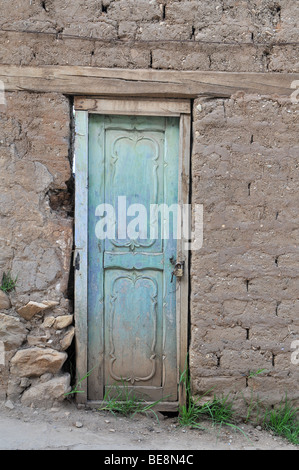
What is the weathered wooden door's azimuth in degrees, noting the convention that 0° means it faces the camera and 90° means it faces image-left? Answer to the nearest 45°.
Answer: approximately 0°
